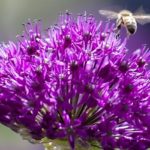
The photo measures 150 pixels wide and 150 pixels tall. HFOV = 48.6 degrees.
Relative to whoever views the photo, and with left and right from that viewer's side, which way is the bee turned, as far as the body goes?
facing away from the viewer and to the left of the viewer
